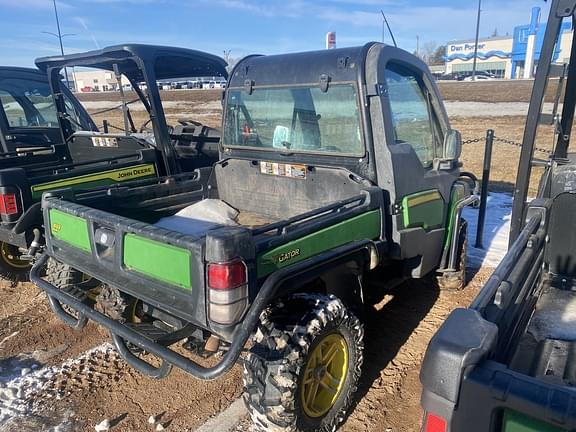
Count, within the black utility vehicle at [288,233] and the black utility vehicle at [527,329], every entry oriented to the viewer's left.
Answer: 0

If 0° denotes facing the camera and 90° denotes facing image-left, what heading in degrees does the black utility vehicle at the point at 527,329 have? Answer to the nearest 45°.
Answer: approximately 180°

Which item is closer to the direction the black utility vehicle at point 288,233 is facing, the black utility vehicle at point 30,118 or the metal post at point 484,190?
the metal post

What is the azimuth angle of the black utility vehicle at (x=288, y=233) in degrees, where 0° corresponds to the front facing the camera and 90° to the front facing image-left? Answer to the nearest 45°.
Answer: approximately 225°

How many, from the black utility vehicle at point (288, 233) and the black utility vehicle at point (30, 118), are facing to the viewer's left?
0

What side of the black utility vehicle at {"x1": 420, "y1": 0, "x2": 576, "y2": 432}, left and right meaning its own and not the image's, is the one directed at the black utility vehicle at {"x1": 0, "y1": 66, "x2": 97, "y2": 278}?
left

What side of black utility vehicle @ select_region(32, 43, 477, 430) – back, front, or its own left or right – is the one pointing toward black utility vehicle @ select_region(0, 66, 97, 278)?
left

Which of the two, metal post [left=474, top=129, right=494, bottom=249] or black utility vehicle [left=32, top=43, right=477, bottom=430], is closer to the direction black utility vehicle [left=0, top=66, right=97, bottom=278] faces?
the metal post

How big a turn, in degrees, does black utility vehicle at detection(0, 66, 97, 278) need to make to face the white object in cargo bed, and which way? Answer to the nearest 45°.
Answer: approximately 135° to its right

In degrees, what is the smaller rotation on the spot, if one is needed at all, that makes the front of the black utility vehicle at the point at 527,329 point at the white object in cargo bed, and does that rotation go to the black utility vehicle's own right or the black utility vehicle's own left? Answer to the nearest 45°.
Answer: approximately 90° to the black utility vehicle's own left

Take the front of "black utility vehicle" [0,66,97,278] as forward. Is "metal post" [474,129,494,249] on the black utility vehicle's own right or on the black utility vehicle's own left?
on the black utility vehicle's own right

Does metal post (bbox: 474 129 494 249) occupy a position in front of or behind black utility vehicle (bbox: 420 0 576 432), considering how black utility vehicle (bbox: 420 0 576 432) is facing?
in front
